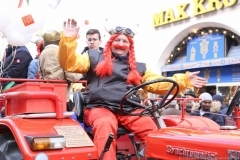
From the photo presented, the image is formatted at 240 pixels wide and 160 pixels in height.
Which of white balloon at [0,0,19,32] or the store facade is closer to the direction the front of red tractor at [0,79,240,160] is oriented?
the store facade

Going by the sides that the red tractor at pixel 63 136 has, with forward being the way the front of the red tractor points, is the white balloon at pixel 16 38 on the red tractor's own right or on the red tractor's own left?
on the red tractor's own left

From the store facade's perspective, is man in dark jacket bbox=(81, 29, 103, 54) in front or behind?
in front

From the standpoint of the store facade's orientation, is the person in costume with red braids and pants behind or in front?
in front

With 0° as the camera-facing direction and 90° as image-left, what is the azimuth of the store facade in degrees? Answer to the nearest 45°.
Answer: approximately 45°
